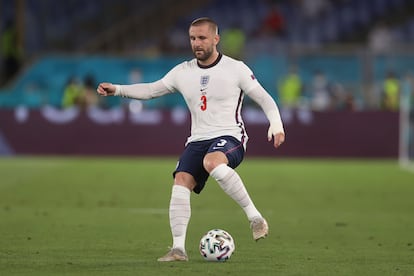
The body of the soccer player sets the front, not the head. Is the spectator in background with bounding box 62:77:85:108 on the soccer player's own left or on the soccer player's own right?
on the soccer player's own right

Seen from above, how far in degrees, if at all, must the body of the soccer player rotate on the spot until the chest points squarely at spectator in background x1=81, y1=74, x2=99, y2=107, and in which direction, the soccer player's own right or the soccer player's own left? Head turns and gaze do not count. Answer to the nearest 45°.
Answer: approximately 135° to the soccer player's own right

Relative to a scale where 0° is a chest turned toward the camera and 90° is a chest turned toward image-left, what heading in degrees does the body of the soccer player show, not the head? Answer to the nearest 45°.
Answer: approximately 45°

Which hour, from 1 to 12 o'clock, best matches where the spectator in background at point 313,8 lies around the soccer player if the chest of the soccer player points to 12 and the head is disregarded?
The spectator in background is roughly at 5 o'clock from the soccer player.

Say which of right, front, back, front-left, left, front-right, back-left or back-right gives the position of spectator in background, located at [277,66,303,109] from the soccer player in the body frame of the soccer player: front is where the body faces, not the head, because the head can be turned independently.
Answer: back-right

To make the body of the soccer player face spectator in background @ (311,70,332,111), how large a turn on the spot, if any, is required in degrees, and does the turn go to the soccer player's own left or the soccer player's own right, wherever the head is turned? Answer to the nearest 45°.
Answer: approximately 135° to the soccer player's own right

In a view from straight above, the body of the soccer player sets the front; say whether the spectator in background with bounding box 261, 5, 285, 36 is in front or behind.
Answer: behind
